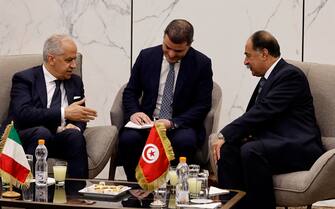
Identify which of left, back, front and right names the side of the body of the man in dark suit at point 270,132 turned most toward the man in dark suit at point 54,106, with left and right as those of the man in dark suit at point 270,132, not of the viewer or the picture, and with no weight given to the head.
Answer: front

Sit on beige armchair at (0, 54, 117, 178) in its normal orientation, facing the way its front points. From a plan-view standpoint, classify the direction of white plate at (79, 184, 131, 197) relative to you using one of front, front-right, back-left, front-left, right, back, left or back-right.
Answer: front-right

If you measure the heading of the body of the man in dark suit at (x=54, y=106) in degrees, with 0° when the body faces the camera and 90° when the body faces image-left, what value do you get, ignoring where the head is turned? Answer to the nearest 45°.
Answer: approximately 315°

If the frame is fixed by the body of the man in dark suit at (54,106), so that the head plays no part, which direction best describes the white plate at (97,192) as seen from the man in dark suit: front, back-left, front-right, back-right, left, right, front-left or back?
front-right

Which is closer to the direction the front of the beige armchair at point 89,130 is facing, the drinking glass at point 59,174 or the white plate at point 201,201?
the white plate

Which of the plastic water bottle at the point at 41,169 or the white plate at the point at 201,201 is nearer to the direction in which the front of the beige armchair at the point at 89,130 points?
the white plate

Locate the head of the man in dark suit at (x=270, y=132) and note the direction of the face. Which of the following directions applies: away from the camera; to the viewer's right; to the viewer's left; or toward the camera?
to the viewer's left

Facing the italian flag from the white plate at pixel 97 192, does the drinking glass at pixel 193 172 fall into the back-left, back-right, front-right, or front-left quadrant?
back-right

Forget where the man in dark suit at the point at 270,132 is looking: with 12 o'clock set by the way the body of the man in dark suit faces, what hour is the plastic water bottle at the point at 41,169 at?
The plastic water bottle is roughly at 11 o'clock from the man in dark suit.

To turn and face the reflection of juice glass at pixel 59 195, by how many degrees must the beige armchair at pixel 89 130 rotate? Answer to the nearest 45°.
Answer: approximately 45° to its right

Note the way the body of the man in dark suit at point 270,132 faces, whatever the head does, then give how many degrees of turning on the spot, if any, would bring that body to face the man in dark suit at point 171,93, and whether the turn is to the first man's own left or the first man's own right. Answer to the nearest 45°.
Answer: approximately 45° to the first man's own right

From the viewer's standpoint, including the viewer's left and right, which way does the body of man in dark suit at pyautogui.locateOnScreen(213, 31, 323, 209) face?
facing to the left of the viewer
